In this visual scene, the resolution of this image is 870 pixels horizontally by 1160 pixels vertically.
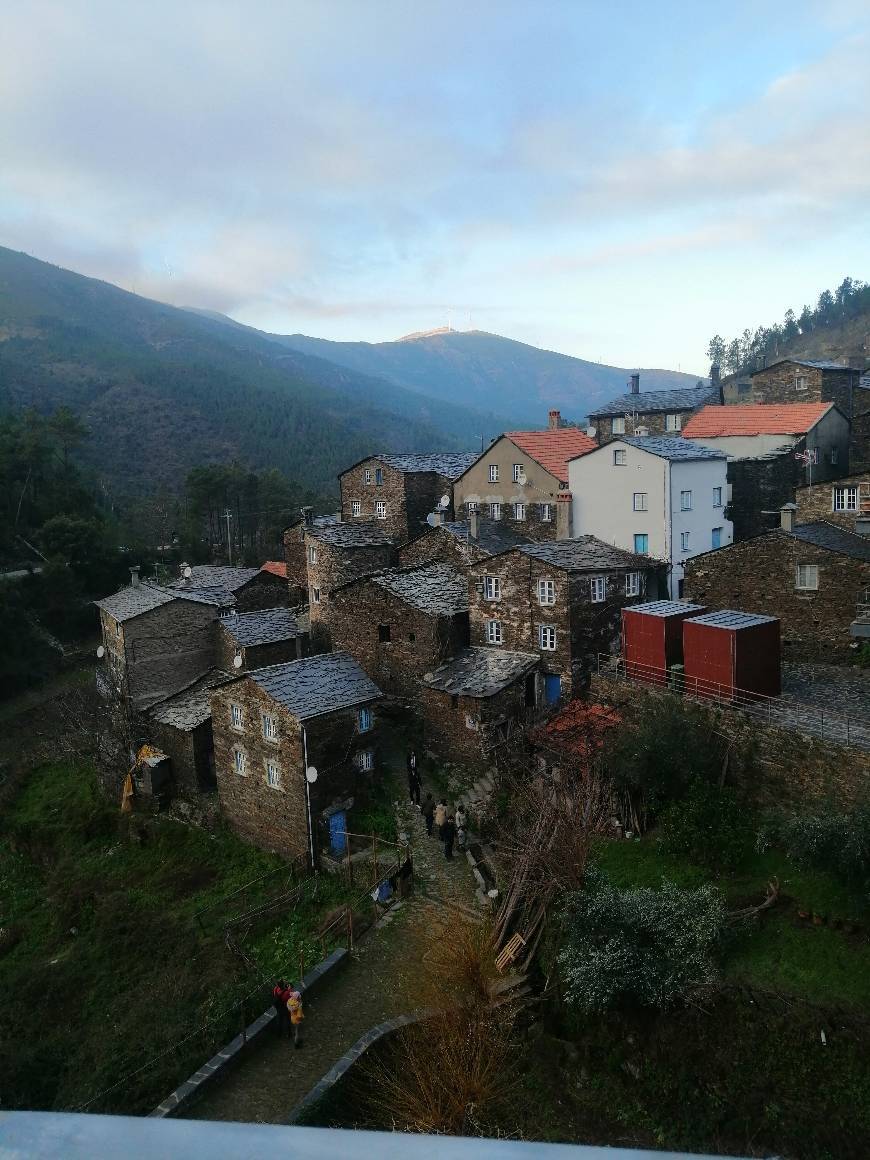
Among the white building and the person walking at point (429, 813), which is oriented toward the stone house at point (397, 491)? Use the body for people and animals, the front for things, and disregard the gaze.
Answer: the person walking

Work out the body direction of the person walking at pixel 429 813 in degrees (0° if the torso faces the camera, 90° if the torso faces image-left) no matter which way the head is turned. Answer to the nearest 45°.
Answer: approximately 180°

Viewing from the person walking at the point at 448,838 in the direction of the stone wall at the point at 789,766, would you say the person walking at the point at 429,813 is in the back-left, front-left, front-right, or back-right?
back-left

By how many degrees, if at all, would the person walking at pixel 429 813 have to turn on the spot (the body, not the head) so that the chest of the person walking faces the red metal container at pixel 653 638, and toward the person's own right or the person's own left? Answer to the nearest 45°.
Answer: approximately 90° to the person's own right

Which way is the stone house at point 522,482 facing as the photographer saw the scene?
facing the viewer and to the left of the viewer

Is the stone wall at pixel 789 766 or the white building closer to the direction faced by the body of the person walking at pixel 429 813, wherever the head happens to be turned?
the white building

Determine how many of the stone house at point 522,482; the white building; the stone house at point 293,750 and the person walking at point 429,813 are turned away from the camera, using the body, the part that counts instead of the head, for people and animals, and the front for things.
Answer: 1
